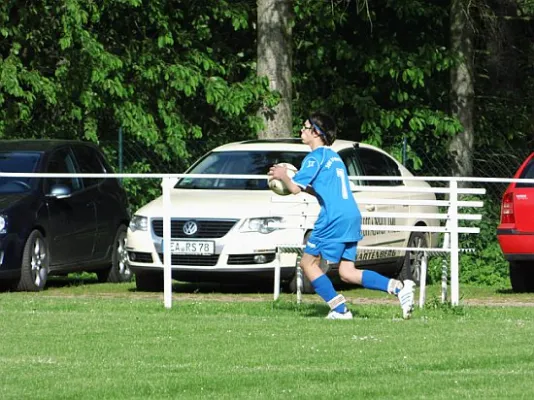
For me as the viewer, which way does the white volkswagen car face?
facing the viewer and to the left of the viewer

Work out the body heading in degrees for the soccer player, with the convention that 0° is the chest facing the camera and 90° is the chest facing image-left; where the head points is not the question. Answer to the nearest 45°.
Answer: approximately 135°

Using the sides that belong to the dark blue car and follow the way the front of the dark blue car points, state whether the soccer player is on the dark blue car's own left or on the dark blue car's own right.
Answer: on the dark blue car's own left

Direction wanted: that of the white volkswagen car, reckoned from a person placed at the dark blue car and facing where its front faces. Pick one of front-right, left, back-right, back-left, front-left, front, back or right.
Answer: left

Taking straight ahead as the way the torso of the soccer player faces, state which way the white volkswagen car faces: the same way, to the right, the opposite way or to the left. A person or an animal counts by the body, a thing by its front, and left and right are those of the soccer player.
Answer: to the left

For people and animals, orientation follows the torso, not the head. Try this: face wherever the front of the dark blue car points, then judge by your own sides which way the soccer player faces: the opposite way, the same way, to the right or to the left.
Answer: to the right

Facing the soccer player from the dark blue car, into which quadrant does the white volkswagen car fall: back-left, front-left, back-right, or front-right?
front-left

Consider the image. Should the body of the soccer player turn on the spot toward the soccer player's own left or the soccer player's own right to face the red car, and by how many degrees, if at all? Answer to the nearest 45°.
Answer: approximately 90° to the soccer player's own right

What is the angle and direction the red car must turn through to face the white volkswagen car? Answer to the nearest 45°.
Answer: approximately 90° to its left

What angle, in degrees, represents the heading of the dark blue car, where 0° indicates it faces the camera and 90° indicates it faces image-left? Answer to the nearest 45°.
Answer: approximately 45°

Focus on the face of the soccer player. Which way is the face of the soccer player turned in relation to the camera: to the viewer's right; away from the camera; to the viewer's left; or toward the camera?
to the viewer's left

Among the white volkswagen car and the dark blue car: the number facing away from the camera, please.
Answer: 0

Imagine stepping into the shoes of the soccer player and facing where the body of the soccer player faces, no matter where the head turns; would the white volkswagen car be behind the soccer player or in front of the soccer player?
in front

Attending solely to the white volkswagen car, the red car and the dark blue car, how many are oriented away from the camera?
1

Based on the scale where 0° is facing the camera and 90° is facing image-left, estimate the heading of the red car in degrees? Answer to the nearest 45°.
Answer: approximately 180°

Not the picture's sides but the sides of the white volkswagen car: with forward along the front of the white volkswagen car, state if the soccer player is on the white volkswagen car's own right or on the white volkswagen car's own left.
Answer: on the white volkswagen car's own left
